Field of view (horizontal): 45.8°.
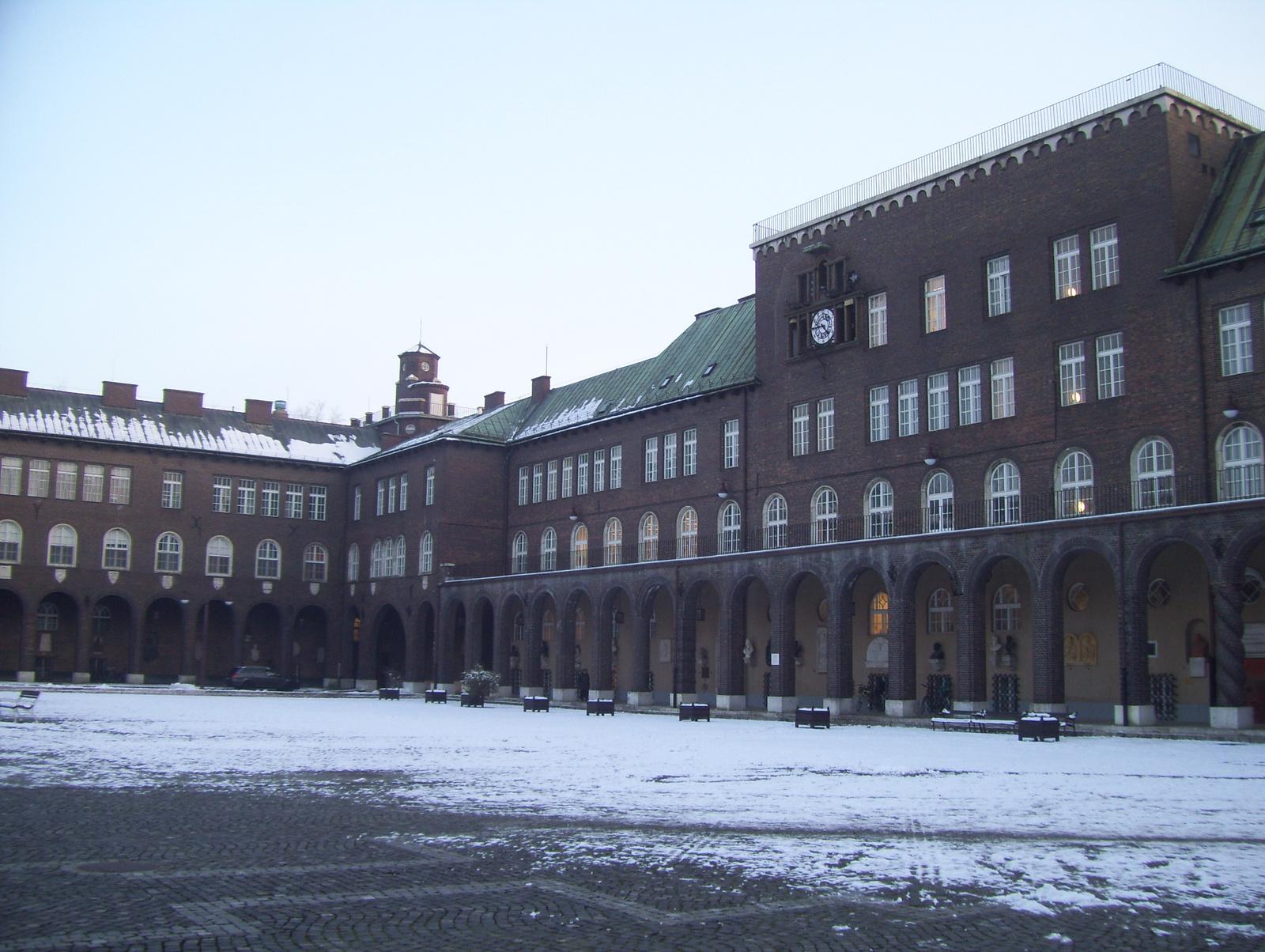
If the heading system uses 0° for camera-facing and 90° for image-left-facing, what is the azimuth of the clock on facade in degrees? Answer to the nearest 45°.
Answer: approximately 45°
